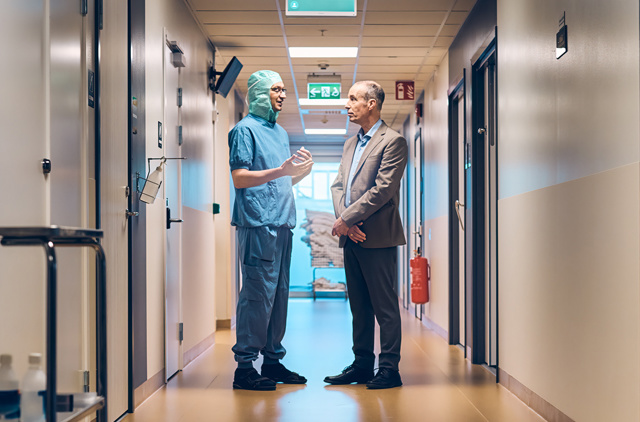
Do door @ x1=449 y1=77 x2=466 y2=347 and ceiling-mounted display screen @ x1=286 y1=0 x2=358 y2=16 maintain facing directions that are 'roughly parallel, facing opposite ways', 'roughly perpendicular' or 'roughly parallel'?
roughly perpendicular

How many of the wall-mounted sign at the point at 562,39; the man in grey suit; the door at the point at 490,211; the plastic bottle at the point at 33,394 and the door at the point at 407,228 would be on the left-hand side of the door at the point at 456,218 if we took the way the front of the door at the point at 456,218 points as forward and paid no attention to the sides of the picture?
4

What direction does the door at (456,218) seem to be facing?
to the viewer's left

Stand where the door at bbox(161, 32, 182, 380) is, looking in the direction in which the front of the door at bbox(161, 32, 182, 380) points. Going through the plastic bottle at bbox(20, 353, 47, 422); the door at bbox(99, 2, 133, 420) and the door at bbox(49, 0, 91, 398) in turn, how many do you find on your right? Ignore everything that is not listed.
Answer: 3

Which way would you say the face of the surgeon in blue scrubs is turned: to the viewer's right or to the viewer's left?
to the viewer's right

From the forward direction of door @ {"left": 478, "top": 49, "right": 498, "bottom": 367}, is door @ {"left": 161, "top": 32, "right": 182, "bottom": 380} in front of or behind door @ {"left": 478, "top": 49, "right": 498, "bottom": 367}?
in front

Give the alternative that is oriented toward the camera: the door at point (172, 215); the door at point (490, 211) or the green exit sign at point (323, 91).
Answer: the green exit sign

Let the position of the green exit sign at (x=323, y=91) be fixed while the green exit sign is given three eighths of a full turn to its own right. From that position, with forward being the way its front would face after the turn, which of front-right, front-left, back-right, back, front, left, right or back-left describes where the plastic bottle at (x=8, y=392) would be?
back-left

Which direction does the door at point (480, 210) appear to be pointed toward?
to the viewer's left

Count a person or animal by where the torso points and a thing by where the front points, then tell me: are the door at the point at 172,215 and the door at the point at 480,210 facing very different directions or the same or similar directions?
very different directions

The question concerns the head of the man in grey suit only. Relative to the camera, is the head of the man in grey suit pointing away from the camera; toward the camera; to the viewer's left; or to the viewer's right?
to the viewer's left

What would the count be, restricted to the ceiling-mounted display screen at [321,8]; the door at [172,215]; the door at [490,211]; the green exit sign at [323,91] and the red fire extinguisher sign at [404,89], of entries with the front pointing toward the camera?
3

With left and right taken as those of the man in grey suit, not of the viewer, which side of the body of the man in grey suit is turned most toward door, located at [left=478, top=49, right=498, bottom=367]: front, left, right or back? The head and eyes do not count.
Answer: back

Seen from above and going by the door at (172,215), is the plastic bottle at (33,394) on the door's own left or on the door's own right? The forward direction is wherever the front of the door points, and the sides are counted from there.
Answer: on the door's own right

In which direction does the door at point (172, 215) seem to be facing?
to the viewer's right

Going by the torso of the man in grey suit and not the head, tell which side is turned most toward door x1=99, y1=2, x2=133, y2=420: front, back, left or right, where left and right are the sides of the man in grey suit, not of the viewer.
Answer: front
